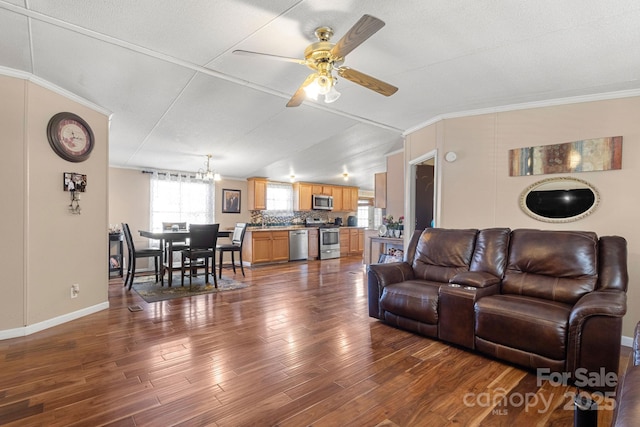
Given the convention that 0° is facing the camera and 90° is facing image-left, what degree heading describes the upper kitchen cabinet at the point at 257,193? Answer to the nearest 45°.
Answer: approximately 315°

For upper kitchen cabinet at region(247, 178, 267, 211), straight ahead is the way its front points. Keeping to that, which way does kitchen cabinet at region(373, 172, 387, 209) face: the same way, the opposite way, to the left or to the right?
to the right

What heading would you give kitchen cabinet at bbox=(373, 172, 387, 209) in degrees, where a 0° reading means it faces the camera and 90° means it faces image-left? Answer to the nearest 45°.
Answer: approximately 45°

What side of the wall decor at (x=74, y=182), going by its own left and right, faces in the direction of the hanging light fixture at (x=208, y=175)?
left

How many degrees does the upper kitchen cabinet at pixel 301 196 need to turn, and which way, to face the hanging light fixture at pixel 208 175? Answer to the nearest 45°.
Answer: approximately 90° to its right

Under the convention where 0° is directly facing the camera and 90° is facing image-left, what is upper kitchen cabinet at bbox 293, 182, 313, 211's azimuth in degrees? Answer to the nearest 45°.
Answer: approximately 315°
